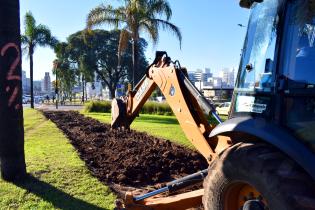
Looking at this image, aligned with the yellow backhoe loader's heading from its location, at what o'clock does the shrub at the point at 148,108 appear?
The shrub is roughly at 7 o'clock from the yellow backhoe loader.

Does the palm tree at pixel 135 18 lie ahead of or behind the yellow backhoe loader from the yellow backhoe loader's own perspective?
behind

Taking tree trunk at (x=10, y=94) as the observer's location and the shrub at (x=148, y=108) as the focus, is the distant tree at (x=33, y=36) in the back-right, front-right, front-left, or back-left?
front-left

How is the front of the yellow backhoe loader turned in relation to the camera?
facing the viewer and to the right of the viewer

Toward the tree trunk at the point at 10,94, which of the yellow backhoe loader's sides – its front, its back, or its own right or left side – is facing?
back

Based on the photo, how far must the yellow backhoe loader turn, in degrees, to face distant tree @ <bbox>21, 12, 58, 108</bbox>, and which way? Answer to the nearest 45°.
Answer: approximately 180°
